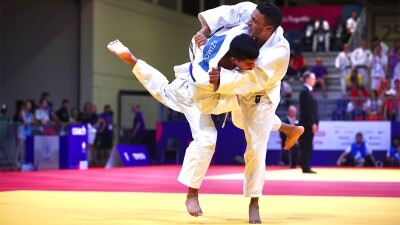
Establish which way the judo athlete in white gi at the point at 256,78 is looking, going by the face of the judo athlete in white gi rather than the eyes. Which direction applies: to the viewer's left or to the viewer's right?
to the viewer's left

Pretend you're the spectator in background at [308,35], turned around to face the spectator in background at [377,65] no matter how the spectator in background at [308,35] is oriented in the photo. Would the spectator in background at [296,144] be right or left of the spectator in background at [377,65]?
right

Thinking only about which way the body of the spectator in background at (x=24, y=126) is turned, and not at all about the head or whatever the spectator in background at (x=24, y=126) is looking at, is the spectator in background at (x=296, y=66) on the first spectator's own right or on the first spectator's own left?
on the first spectator's own left

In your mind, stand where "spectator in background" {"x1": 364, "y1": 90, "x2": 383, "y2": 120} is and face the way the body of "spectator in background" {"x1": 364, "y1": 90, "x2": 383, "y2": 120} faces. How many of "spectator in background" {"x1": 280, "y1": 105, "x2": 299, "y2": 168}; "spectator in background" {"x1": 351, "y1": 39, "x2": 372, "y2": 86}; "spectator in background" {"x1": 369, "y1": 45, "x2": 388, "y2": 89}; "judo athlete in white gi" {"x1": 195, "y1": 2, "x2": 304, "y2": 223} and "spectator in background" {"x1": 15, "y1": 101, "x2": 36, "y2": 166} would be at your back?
2

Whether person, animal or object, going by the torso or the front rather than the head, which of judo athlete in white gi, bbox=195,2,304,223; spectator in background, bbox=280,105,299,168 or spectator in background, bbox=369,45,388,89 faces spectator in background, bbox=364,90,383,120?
spectator in background, bbox=369,45,388,89

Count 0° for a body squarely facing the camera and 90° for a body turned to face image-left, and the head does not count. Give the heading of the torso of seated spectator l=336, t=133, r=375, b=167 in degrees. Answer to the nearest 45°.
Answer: approximately 0°

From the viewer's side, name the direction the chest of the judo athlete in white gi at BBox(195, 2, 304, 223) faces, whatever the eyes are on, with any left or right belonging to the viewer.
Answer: facing to the left of the viewer
